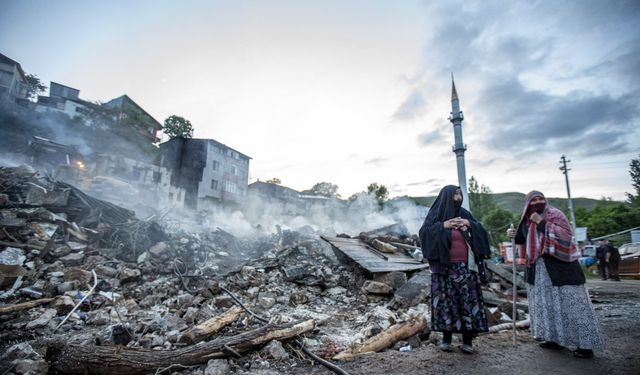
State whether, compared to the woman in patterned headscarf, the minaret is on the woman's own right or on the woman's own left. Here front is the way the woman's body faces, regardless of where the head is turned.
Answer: on the woman's own right

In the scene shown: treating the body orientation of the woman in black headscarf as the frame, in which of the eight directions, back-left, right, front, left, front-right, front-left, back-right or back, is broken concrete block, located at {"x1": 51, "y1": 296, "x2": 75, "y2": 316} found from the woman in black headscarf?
right

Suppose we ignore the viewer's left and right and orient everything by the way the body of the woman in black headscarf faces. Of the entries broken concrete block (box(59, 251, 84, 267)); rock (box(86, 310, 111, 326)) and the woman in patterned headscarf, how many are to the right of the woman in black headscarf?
2

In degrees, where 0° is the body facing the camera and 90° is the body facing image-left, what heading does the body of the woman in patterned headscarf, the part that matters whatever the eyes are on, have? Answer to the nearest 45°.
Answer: approximately 45°

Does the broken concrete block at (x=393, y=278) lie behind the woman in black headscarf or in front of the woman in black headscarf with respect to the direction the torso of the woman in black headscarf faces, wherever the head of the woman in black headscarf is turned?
behind

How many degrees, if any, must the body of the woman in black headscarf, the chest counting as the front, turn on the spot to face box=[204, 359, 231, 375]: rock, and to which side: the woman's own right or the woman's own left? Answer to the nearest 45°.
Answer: approximately 45° to the woman's own right

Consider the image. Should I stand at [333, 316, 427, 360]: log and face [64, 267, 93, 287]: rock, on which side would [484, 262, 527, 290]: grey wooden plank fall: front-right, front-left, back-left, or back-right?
back-right

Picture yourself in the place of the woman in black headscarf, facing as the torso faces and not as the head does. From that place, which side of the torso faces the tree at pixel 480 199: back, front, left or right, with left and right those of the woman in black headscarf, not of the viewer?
back
